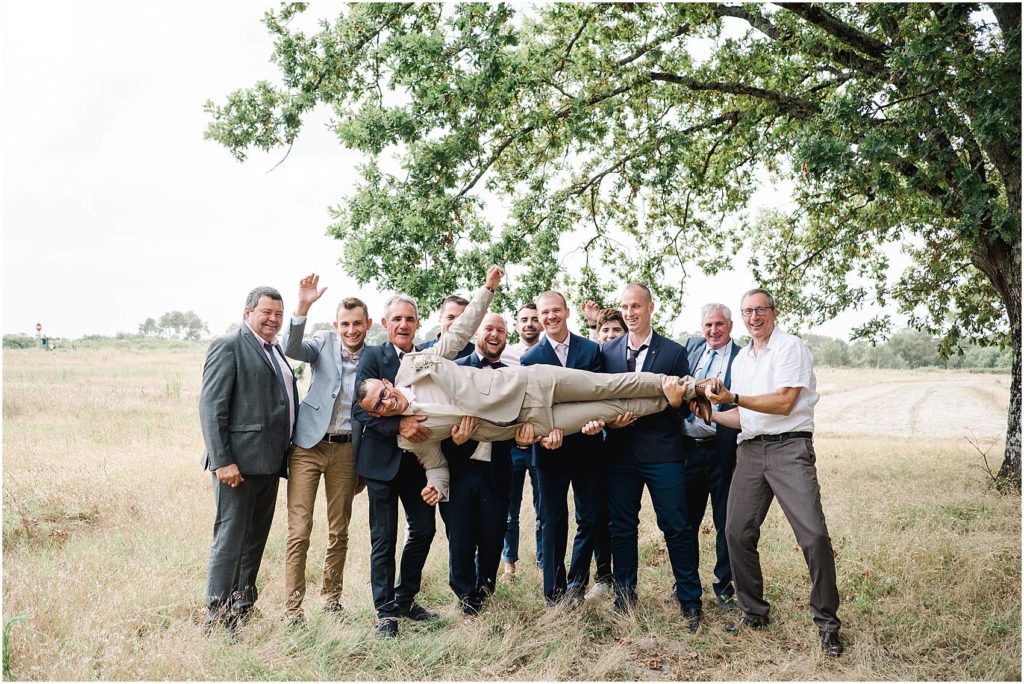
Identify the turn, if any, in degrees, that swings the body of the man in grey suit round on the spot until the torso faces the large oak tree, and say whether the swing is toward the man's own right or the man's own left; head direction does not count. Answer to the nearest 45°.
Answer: approximately 90° to the man's own left

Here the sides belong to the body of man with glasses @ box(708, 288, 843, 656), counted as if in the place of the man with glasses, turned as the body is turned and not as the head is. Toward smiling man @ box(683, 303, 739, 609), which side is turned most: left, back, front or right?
right

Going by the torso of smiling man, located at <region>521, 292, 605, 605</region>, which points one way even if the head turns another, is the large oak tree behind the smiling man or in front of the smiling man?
behind

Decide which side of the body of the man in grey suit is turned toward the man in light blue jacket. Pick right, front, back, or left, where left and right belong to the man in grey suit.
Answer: left

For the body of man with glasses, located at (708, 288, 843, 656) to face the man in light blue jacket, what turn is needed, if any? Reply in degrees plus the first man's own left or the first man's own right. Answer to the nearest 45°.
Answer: approximately 45° to the first man's own right

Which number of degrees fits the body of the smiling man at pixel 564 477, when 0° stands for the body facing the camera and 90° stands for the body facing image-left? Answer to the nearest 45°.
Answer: approximately 0°

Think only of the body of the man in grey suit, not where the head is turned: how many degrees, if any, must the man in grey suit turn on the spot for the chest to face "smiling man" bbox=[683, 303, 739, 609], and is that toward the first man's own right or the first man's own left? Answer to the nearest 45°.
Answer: approximately 45° to the first man's own left

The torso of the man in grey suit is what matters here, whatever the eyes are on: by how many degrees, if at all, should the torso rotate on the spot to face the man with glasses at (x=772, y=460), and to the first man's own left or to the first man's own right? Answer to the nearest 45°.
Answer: approximately 45° to the first man's own left
